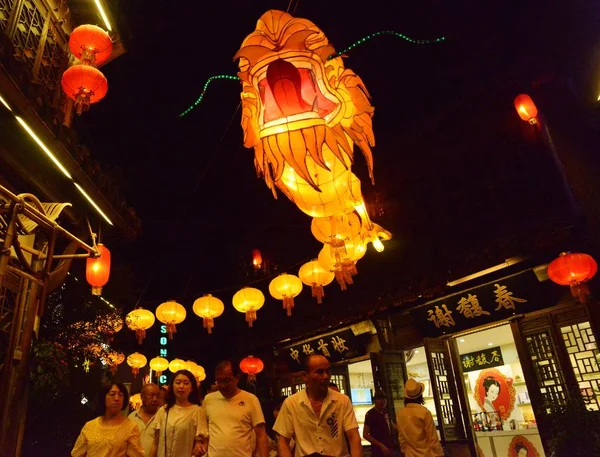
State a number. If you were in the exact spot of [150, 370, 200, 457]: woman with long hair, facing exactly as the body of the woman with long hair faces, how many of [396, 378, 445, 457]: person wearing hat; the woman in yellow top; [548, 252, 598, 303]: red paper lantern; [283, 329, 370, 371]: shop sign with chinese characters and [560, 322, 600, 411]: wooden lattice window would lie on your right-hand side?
1

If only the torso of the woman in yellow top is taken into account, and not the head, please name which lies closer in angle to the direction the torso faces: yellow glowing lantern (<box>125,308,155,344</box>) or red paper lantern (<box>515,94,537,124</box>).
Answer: the red paper lantern

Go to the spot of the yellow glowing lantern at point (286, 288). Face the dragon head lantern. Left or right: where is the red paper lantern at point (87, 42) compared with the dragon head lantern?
right

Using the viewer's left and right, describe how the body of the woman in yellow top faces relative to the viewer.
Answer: facing the viewer

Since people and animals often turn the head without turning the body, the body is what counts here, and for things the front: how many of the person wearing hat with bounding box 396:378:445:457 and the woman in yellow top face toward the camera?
1

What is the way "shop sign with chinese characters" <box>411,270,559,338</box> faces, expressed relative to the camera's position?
facing the viewer and to the left of the viewer

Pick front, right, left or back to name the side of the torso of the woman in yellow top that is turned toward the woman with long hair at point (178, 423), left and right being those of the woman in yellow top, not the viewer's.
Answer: left

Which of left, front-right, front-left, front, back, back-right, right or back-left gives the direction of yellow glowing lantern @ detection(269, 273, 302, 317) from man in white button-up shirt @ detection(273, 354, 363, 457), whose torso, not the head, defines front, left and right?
back

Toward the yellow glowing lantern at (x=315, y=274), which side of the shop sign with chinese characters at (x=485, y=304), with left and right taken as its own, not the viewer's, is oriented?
front

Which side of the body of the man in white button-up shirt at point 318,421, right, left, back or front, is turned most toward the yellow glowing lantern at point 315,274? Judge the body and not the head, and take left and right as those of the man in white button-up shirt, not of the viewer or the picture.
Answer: back

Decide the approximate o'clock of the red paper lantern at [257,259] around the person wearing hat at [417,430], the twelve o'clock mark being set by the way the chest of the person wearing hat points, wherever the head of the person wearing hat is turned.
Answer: The red paper lantern is roughly at 11 o'clock from the person wearing hat.

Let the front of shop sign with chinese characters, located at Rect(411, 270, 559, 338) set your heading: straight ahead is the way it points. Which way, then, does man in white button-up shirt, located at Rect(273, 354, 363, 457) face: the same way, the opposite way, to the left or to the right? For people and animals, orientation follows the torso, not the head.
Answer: to the left

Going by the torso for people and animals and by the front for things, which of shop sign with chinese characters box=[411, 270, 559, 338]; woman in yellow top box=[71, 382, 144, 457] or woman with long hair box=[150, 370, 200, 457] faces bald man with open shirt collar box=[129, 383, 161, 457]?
the shop sign with chinese characters

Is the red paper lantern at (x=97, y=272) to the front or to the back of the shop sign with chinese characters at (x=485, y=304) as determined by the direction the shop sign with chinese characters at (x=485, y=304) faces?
to the front

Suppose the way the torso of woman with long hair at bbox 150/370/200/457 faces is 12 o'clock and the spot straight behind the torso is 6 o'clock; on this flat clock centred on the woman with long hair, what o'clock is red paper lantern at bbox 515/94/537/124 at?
The red paper lantern is roughly at 9 o'clock from the woman with long hair.
